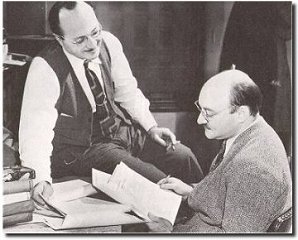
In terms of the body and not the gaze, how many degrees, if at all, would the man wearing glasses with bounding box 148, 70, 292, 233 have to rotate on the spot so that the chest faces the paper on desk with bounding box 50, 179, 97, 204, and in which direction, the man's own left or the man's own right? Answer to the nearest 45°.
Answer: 0° — they already face it

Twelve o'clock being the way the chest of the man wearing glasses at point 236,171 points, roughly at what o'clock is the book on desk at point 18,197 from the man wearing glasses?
The book on desk is roughly at 12 o'clock from the man wearing glasses.

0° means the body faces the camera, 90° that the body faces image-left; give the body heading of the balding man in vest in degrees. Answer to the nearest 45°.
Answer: approximately 315°

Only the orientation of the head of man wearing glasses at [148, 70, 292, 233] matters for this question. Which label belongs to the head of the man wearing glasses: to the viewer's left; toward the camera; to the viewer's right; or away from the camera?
to the viewer's left

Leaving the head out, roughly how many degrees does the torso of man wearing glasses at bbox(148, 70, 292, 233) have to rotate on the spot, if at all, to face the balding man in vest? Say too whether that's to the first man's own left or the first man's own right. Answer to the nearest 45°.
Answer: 0° — they already face them

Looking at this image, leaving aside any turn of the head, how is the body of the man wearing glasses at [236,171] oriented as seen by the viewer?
to the viewer's left

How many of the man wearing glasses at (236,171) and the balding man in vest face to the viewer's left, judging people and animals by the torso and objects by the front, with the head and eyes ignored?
1

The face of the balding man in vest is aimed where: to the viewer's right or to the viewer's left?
to the viewer's right
